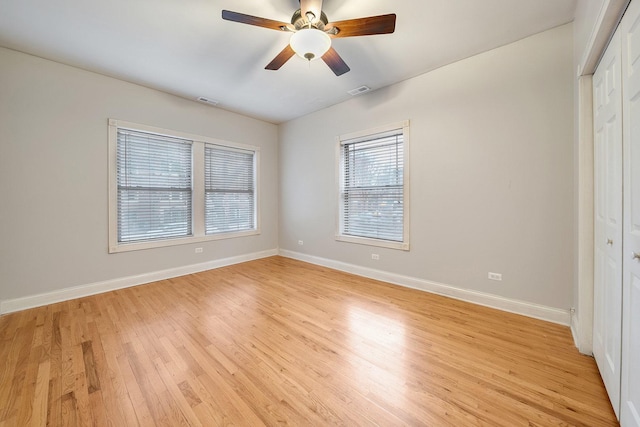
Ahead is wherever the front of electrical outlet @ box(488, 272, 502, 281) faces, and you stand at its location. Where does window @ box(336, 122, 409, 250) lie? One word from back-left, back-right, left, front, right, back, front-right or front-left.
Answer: right

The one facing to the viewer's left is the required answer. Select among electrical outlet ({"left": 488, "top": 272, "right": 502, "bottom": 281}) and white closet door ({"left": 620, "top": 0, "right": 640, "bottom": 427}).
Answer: the white closet door

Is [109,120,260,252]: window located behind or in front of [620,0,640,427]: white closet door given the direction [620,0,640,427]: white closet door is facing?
in front

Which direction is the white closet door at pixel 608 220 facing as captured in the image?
to the viewer's left

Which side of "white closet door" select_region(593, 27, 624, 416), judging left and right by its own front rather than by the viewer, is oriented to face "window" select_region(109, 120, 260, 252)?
front

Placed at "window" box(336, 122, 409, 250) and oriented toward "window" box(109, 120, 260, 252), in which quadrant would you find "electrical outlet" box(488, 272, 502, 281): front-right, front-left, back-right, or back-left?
back-left

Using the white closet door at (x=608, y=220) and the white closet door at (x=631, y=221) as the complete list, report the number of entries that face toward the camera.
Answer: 0

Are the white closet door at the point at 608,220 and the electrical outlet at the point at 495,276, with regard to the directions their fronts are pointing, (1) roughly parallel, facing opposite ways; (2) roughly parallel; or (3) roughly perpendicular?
roughly perpendicular

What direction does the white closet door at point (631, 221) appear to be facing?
to the viewer's left

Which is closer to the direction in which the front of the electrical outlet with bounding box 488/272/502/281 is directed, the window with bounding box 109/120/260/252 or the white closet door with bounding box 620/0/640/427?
the white closet door

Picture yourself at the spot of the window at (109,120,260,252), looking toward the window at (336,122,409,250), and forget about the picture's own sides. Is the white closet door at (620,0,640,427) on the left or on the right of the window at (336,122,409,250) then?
right

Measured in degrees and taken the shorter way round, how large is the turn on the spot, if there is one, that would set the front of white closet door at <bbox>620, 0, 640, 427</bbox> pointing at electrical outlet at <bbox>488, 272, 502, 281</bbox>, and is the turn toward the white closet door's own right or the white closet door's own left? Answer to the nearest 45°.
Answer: approximately 45° to the white closet door's own right

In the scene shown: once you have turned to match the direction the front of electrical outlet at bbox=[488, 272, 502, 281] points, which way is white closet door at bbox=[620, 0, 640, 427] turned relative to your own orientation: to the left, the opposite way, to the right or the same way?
to the right

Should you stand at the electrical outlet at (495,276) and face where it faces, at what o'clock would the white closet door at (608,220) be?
The white closet door is roughly at 11 o'clock from the electrical outlet.
